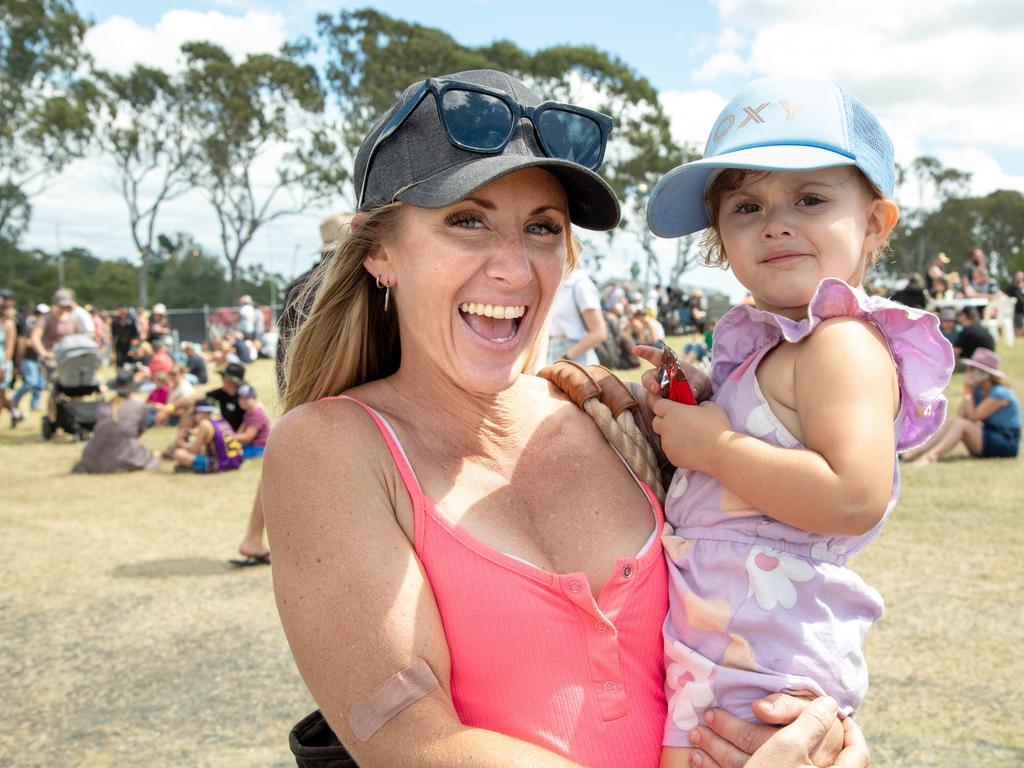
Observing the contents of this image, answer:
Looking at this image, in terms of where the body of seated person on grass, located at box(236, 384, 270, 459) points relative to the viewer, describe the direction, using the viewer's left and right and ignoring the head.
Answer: facing to the left of the viewer

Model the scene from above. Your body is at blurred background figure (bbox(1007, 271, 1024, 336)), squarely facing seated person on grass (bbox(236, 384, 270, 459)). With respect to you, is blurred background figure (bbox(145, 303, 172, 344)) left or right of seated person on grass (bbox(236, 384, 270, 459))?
right

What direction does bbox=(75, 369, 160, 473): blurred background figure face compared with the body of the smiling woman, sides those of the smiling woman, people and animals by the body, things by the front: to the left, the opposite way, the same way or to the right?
the opposite way

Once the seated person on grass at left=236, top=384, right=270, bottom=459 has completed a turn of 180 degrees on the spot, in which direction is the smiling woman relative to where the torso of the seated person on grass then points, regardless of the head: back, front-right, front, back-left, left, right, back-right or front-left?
right

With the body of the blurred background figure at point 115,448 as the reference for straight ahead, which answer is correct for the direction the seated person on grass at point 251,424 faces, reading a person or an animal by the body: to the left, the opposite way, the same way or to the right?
to the left

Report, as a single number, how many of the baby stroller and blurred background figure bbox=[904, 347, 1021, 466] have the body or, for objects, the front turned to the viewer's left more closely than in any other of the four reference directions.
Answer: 1

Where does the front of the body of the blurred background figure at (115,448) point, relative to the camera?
away from the camera

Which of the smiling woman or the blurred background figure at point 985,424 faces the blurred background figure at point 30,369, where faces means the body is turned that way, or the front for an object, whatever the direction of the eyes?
the blurred background figure at point 985,424

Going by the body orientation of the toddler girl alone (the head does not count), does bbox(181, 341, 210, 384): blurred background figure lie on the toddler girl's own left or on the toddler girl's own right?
on the toddler girl's own right

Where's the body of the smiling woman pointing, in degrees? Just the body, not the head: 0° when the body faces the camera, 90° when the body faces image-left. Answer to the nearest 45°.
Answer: approximately 315°

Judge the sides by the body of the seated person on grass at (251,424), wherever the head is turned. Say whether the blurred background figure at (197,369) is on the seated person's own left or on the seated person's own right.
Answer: on the seated person's own right

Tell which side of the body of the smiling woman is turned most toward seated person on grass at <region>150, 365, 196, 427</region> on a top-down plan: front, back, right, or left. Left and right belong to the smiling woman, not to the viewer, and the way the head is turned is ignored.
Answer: back

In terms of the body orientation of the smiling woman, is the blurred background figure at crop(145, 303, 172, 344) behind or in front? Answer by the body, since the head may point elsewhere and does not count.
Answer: behind

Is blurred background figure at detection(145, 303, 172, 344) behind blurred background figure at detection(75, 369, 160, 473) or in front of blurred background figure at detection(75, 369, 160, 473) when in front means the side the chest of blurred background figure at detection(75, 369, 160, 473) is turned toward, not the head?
in front

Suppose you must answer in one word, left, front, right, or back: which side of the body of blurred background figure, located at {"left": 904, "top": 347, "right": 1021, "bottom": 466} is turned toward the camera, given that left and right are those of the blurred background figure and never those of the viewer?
left
